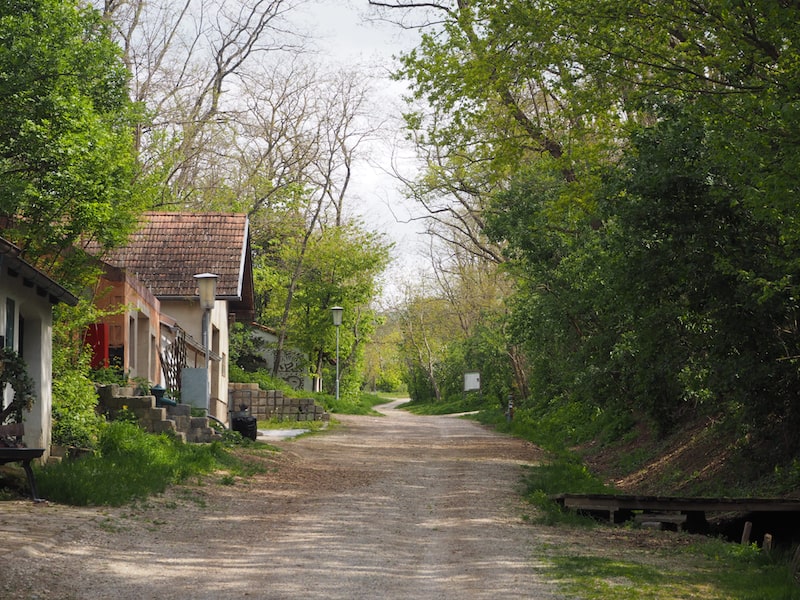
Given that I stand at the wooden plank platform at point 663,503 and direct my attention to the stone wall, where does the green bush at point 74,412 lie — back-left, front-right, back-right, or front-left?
front-left

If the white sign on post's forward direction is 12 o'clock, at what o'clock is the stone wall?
The stone wall is roughly at 1 o'clock from the white sign on post.

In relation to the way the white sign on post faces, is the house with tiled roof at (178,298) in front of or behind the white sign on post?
in front

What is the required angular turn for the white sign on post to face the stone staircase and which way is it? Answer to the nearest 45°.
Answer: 0° — it already faces it

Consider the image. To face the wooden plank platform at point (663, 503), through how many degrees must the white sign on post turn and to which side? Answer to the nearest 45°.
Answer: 0° — it already faces it

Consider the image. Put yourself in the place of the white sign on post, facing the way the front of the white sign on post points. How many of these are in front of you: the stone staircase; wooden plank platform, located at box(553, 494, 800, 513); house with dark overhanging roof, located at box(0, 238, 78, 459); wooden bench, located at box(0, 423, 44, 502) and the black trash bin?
5

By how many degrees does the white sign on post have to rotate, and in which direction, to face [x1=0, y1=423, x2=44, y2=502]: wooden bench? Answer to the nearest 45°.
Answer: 0° — it already faces it

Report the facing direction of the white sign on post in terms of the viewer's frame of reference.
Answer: facing the viewer

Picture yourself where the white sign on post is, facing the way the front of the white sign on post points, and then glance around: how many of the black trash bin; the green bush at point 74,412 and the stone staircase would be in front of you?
3

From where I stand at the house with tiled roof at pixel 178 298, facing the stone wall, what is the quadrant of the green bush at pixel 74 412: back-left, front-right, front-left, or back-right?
back-right

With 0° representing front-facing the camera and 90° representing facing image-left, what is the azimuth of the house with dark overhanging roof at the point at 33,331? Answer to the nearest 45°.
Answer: approximately 315°

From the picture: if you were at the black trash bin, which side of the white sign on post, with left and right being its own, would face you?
front

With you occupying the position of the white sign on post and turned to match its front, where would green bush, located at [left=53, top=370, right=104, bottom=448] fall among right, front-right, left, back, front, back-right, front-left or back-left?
front
